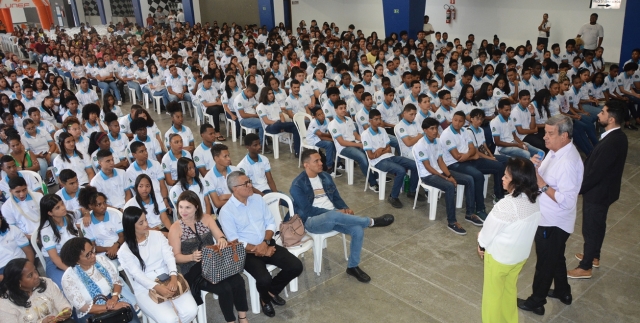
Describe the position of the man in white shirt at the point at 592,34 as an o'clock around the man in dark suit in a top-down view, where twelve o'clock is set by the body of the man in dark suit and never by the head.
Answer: The man in white shirt is roughly at 3 o'clock from the man in dark suit.

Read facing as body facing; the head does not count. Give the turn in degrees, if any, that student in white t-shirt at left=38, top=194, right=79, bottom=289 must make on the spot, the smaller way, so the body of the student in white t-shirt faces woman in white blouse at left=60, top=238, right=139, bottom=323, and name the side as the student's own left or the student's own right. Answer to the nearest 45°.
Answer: approximately 45° to the student's own right

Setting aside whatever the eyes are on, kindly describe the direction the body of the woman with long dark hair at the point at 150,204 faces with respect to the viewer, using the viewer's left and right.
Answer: facing the viewer and to the right of the viewer

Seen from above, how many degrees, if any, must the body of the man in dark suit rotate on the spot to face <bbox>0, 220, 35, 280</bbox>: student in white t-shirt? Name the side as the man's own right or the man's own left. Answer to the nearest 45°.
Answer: approximately 45° to the man's own left

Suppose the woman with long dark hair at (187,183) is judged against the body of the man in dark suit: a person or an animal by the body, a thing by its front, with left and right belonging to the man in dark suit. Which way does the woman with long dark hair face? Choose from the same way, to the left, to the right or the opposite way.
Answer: the opposite way

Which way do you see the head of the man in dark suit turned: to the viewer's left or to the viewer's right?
to the viewer's left

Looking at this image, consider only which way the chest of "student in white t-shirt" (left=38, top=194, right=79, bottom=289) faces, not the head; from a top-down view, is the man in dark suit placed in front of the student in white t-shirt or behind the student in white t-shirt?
in front

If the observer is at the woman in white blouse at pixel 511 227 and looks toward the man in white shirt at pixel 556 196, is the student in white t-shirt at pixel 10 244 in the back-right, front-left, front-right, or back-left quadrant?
back-left

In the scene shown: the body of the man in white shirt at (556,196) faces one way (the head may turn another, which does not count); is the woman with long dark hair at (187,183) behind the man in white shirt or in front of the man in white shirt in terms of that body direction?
in front

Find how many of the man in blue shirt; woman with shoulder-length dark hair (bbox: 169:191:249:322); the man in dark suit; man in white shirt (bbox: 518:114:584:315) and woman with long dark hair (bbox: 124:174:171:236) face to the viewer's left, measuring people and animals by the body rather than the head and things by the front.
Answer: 2

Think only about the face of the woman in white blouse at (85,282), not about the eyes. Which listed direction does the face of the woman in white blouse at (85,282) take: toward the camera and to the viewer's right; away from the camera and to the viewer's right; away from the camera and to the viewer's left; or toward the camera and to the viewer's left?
toward the camera and to the viewer's right

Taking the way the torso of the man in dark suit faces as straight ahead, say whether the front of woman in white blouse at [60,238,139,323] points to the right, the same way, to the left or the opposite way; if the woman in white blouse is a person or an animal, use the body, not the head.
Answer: the opposite way

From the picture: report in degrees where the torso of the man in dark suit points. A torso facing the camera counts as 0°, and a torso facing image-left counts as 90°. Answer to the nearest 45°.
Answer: approximately 90°

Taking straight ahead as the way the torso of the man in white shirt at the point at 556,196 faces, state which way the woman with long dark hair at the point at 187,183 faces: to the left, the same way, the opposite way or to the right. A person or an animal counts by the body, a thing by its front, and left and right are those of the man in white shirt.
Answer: the opposite way
